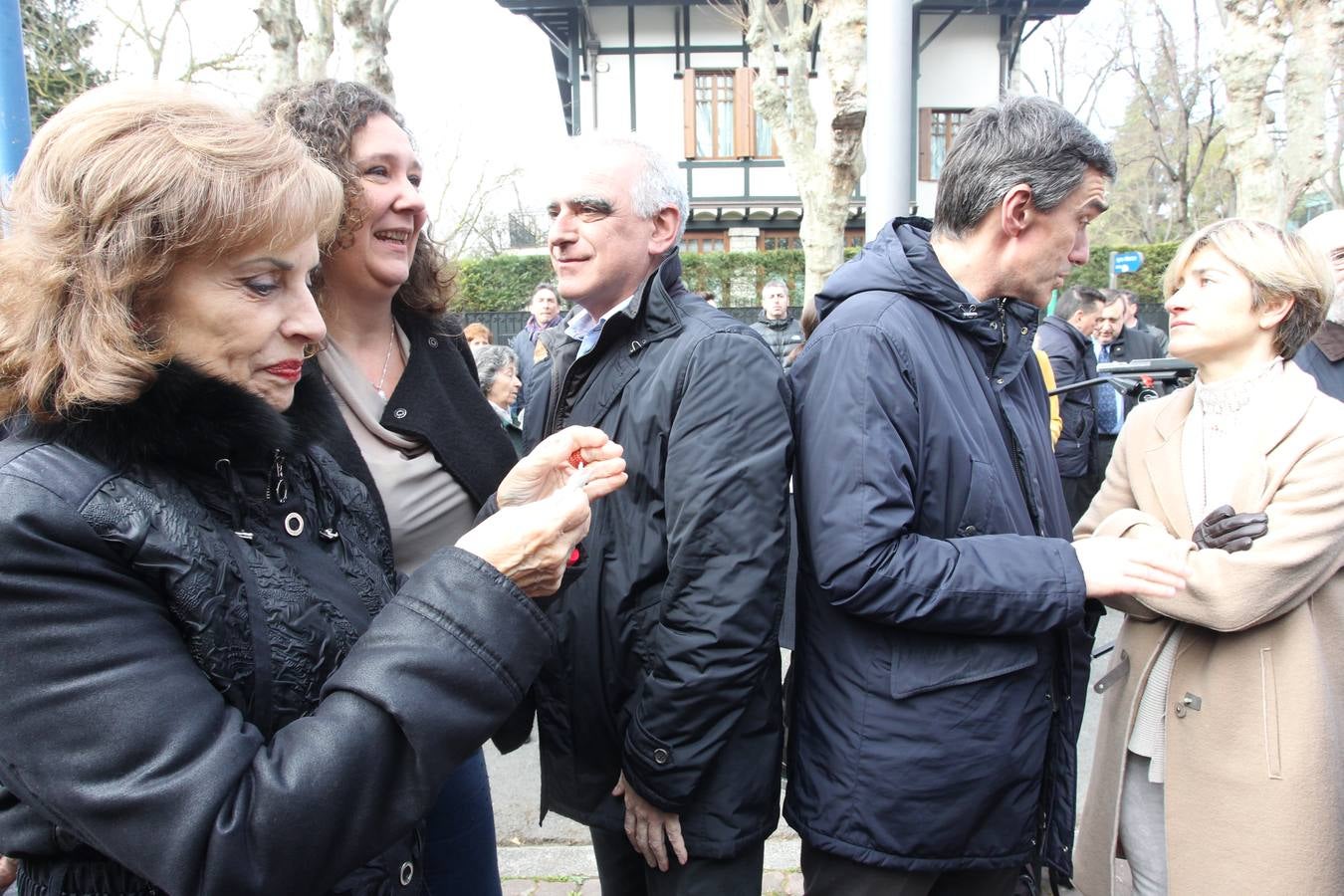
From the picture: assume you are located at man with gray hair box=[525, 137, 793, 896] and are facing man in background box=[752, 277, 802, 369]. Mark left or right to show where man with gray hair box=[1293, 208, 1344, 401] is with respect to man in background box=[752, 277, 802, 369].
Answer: right

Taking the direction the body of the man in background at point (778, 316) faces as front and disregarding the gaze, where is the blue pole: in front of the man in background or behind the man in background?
in front

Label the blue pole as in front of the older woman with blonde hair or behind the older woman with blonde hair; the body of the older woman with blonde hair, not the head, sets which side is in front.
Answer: behind

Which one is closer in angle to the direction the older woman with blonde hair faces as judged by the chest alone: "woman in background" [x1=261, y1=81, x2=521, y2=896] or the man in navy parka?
the man in navy parka

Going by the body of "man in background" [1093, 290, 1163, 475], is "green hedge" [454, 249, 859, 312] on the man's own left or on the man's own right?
on the man's own right

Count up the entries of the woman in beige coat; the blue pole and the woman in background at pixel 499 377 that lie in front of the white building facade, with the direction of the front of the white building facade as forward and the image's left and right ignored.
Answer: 3

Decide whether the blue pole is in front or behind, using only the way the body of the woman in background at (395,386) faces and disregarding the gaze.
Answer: behind
